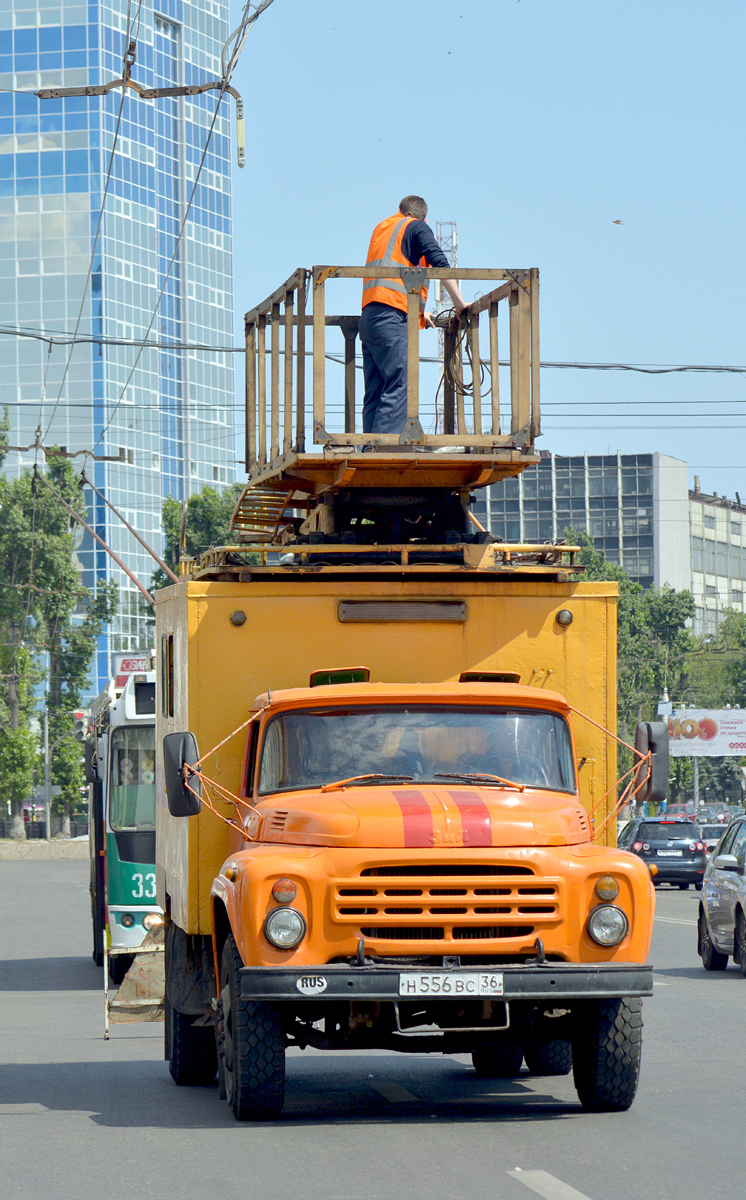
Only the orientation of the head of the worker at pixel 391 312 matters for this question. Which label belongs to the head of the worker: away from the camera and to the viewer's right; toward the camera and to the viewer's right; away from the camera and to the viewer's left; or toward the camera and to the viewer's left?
away from the camera and to the viewer's right

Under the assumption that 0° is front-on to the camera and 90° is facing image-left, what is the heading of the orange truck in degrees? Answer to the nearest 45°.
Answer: approximately 0°

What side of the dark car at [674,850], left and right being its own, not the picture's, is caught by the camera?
back

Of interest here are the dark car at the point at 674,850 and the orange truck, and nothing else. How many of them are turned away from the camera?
1

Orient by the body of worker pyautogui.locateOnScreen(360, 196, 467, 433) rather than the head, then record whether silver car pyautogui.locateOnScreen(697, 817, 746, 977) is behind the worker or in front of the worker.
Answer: in front

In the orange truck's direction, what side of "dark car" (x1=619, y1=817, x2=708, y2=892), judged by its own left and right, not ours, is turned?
back

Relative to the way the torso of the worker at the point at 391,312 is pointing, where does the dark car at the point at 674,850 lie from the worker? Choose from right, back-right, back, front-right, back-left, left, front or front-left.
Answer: front-left

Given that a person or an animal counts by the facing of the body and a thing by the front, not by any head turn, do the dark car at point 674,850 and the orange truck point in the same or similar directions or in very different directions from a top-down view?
very different directions

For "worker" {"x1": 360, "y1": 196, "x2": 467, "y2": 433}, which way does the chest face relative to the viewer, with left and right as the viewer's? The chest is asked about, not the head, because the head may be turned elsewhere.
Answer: facing away from the viewer and to the right of the viewer

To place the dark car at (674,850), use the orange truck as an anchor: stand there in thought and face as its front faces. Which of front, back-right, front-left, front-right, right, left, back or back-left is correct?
back

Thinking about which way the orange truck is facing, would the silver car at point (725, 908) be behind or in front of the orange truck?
behind

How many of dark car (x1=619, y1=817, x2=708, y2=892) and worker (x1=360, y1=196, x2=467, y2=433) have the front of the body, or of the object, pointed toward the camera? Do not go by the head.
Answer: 0

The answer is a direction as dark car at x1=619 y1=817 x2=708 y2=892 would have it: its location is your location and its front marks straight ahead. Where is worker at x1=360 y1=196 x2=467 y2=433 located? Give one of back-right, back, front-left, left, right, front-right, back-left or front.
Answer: back
